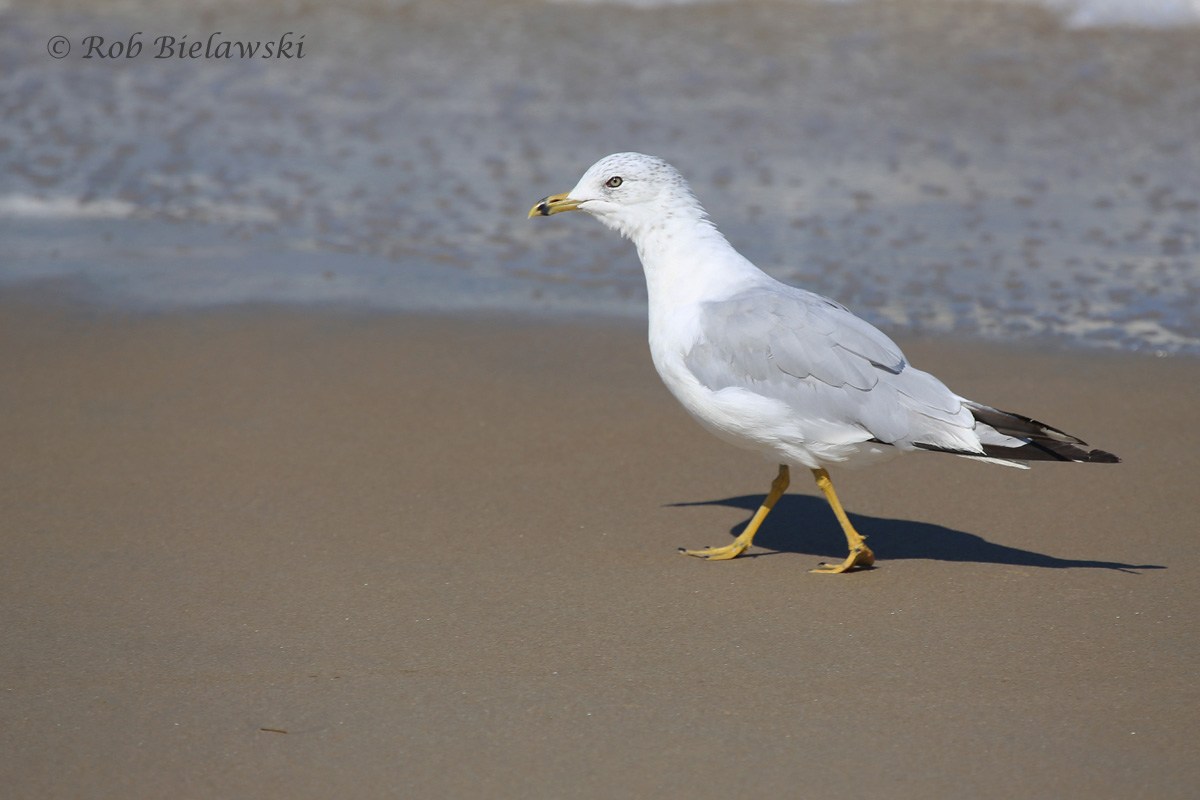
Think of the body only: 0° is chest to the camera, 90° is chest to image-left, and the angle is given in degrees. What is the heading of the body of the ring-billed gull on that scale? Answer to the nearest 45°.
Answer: approximately 90°
